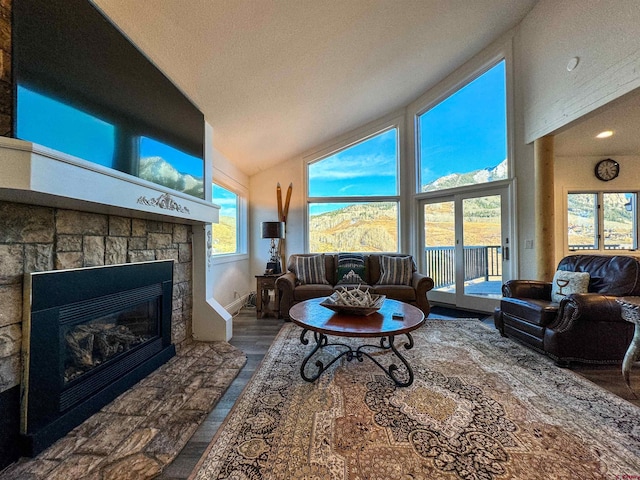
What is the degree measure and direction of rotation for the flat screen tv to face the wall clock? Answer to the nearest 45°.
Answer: approximately 45° to its left

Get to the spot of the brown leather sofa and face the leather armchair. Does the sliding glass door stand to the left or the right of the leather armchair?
left

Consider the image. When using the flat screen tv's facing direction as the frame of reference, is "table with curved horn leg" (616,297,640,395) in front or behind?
in front

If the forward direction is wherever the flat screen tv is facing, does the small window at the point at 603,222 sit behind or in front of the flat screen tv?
in front

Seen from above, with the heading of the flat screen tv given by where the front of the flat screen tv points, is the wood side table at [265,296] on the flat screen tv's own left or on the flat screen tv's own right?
on the flat screen tv's own left

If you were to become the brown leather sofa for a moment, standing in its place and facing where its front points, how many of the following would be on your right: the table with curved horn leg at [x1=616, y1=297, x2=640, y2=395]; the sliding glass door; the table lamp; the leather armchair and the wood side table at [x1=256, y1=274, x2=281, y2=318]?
2

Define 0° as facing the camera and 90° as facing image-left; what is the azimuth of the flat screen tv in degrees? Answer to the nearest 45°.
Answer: approximately 315°

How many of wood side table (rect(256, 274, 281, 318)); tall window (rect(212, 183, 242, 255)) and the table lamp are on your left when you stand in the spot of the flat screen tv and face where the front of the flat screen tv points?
3

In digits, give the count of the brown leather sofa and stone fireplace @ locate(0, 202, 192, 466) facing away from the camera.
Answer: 0

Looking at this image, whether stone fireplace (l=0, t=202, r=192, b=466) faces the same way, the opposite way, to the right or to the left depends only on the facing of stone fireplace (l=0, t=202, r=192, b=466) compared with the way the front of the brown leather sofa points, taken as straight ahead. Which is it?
to the left

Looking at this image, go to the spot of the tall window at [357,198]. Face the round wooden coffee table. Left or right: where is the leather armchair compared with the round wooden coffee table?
left

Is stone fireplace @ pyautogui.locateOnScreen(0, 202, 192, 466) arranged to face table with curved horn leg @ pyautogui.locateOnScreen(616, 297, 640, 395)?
yes

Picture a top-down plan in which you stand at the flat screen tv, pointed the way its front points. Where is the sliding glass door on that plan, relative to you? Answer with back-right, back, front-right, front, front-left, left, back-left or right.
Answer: front-left

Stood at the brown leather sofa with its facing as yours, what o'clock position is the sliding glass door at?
The sliding glass door is roughly at 8 o'clock from the brown leather sofa.

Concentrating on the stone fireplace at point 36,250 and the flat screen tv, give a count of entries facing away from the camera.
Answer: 0
